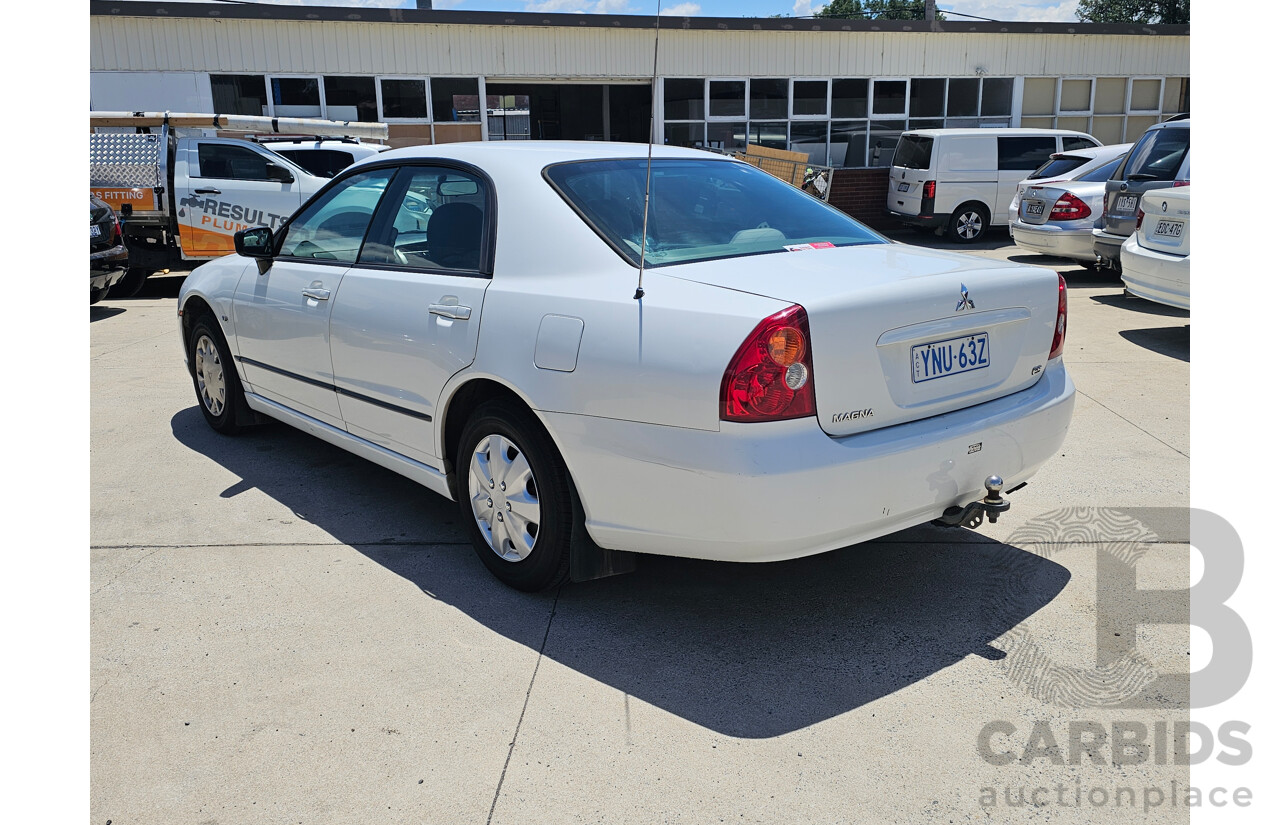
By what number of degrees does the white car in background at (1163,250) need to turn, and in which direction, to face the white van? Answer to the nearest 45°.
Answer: approximately 45° to its left

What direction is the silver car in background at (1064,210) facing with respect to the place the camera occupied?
facing away from the viewer and to the right of the viewer

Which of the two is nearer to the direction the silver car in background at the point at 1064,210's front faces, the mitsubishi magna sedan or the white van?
the white van

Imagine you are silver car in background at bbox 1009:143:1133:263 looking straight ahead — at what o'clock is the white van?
The white van is roughly at 10 o'clock from the silver car in background.

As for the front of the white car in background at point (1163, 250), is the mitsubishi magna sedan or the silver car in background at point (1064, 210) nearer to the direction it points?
the silver car in background

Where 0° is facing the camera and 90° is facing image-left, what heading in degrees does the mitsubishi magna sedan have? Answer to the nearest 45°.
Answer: approximately 135°

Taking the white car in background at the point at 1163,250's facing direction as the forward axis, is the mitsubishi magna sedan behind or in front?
behind

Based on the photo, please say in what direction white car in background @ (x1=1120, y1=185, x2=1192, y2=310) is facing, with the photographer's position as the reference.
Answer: facing away from the viewer and to the right of the viewer

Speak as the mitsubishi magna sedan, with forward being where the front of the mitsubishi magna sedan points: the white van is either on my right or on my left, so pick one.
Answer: on my right
